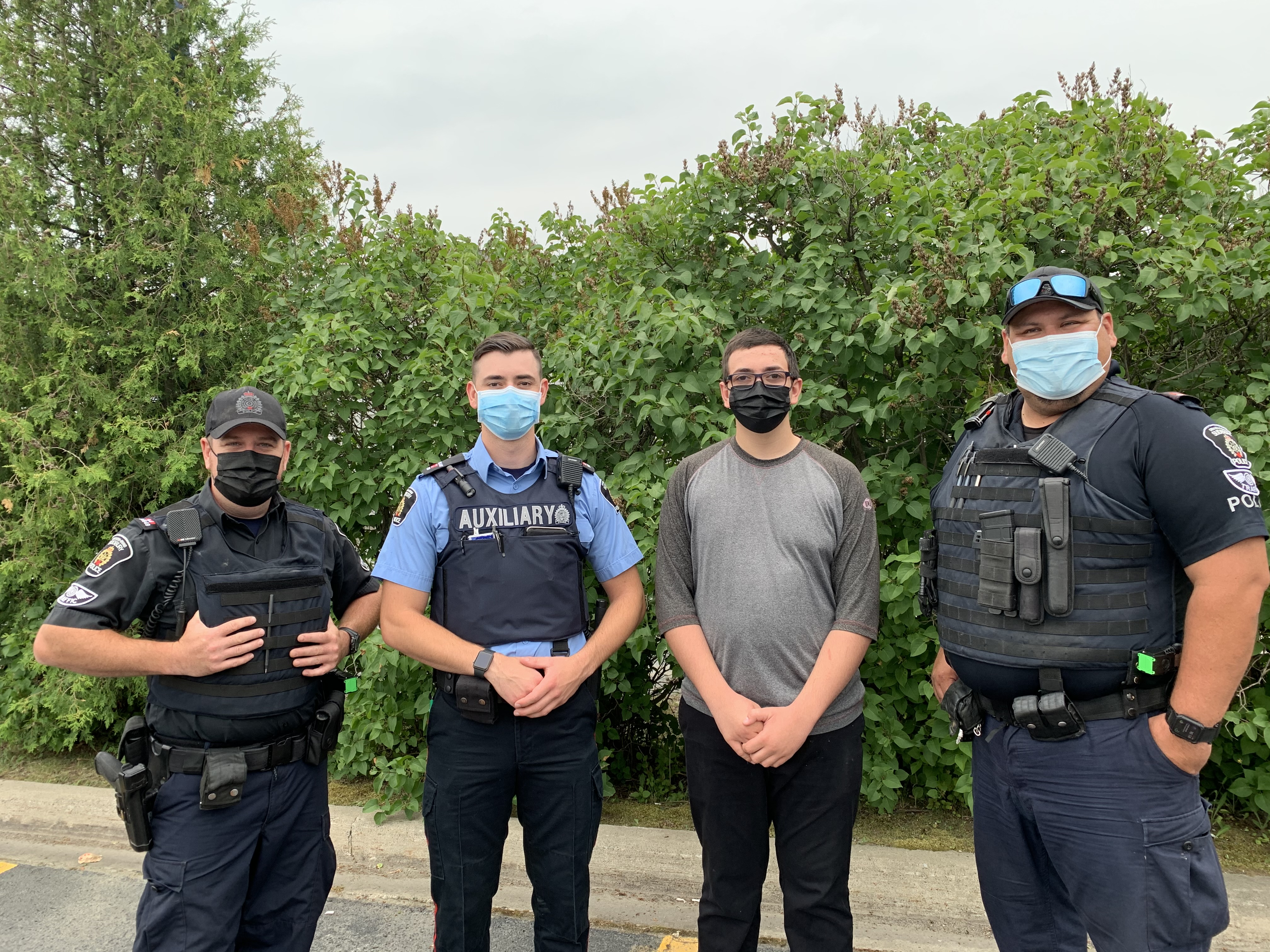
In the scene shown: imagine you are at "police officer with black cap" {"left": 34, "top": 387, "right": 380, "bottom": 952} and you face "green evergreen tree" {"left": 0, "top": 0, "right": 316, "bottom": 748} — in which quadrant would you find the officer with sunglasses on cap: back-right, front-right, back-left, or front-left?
back-right

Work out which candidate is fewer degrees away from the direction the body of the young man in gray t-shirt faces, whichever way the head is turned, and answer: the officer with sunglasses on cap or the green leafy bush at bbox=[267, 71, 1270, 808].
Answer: the officer with sunglasses on cap

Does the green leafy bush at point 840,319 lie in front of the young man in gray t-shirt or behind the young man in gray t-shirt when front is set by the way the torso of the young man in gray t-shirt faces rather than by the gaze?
behind

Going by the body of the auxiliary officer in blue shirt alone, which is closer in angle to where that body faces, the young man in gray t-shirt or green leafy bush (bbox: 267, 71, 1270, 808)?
the young man in gray t-shirt

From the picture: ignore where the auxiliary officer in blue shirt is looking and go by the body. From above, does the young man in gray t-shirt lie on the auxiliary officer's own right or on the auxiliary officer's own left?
on the auxiliary officer's own left

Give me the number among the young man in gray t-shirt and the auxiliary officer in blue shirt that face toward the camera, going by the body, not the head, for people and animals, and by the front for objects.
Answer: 2

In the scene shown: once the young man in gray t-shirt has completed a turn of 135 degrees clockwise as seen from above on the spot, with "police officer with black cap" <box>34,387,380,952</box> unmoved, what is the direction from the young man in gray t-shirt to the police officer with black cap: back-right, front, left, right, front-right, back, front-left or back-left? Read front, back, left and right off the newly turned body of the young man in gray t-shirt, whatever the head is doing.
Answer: front-left

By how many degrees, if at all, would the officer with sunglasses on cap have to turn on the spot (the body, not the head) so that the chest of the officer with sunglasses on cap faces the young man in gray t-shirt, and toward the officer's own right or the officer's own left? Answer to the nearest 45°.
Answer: approximately 45° to the officer's own right

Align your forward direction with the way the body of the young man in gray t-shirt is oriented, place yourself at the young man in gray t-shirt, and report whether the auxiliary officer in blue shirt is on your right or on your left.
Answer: on your right
